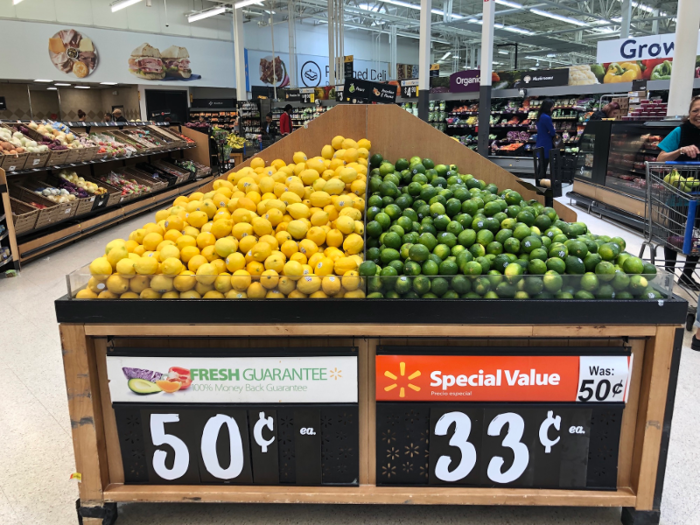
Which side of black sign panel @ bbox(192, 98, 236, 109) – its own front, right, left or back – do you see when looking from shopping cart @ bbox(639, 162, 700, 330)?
front

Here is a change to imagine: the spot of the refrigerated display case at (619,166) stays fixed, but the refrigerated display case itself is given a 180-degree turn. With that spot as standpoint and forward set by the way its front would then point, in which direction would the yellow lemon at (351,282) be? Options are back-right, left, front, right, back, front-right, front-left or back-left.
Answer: back-right

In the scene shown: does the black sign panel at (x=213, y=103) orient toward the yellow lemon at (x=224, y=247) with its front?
yes

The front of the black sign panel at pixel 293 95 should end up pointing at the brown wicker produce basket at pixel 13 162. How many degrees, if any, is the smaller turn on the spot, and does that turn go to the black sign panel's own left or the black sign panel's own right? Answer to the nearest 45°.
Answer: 0° — it already faces it

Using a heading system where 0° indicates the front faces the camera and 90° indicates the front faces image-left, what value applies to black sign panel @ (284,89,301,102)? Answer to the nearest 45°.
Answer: approximately 0°

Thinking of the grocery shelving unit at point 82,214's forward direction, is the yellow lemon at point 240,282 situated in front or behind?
in front

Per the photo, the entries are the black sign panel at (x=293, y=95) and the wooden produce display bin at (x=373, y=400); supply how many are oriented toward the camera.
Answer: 2

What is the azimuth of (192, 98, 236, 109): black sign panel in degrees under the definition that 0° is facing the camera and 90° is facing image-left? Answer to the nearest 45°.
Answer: approximately 0°

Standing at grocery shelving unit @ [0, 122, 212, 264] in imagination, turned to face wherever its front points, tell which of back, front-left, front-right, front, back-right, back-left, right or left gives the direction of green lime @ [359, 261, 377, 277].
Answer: front-right

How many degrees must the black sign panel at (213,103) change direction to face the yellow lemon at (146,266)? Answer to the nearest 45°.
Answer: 0° — it already faces it

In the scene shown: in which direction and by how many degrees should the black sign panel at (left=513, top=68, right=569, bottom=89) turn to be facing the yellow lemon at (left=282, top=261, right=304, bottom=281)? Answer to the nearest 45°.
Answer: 0° — it already faces it

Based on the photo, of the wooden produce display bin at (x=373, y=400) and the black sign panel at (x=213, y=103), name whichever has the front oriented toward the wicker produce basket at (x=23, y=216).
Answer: the black sign panel

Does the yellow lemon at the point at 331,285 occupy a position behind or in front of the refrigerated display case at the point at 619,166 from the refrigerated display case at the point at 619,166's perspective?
in front
